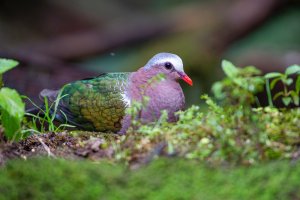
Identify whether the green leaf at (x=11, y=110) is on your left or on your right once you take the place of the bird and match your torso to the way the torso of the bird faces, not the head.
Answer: on your right

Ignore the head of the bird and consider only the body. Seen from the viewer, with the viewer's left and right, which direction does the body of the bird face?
facing to the right of the viewer
